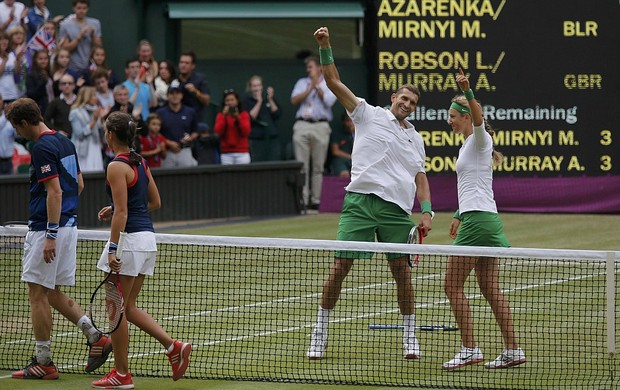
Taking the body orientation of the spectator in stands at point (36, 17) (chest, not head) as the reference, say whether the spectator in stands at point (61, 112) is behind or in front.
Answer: in front

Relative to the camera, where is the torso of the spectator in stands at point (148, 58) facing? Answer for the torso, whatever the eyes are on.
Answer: toward the camera

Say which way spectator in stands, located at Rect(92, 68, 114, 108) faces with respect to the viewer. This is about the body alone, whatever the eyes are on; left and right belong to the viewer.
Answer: facing the viewer

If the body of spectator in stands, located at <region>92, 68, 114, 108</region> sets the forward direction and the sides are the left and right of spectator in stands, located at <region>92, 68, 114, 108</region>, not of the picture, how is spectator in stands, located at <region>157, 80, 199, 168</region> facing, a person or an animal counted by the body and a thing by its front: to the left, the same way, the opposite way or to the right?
the same way

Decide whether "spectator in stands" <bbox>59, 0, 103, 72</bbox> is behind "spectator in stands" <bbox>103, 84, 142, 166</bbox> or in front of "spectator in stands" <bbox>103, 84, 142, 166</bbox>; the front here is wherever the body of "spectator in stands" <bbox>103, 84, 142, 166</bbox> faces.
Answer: behind

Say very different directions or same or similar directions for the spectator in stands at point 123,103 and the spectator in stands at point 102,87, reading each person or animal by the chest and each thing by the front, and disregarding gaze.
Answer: same or similar directions

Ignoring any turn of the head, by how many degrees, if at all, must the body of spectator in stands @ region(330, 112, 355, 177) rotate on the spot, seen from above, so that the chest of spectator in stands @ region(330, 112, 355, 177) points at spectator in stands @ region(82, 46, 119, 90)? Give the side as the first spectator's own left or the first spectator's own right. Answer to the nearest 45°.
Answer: approximately 90° to the first spectator's own right

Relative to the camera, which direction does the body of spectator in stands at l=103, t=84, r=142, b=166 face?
toward the camera

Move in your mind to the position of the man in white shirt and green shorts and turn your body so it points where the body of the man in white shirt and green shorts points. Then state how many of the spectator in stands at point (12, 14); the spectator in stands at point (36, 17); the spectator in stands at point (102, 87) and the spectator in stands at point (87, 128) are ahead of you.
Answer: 0

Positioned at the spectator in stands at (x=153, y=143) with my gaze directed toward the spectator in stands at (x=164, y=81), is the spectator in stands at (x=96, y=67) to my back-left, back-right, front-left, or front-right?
front-left

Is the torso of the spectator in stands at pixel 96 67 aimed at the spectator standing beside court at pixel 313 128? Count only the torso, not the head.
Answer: no

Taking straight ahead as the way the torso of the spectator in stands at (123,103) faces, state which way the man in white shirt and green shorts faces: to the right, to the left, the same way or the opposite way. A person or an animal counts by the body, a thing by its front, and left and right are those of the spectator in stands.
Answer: the same way

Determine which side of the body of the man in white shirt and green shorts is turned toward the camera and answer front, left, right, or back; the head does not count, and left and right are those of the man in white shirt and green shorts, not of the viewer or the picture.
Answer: front

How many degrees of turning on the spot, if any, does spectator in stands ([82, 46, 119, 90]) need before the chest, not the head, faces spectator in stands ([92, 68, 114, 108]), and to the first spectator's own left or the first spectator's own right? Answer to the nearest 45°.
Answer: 0° — they already face them

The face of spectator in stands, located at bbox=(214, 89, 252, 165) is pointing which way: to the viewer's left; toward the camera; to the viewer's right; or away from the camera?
toward the camera

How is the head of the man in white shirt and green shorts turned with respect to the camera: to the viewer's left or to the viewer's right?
to the viewer's right

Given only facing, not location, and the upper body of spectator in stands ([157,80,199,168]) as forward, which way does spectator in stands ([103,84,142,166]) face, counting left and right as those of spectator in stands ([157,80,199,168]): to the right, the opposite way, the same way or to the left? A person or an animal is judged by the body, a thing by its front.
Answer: the same way

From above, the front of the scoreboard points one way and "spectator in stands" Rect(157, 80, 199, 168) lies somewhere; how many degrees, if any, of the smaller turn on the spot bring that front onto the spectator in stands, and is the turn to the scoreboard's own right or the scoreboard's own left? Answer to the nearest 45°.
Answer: approximately 90° to the scoreboard's own right

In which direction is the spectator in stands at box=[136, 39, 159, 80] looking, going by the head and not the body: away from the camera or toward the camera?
toward the camera

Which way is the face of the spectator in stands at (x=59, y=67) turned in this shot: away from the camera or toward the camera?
toward the camera
